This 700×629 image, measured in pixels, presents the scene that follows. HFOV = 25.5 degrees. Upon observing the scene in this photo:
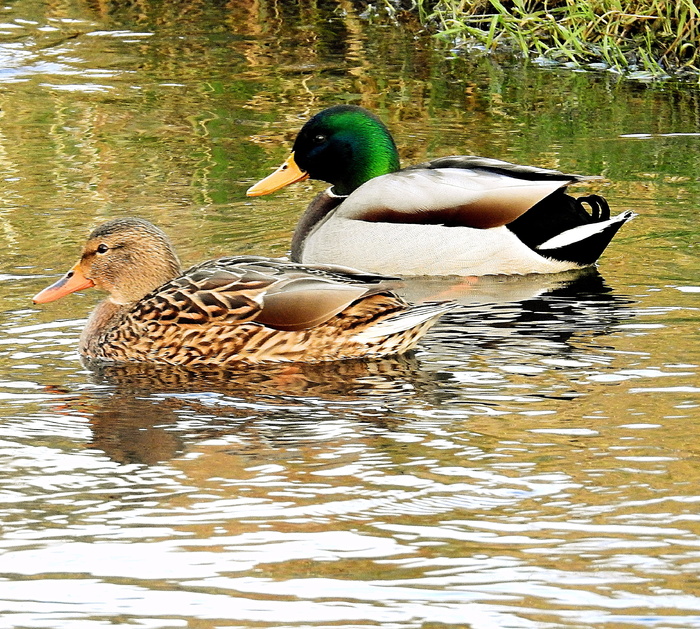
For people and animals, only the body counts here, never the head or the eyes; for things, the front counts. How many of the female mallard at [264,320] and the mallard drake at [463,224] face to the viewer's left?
2

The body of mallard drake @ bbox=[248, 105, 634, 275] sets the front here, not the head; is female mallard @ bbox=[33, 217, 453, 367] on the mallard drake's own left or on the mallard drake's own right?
on the mallard drake's own left

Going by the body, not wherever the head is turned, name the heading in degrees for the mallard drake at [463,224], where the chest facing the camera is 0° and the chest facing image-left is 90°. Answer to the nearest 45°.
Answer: approximately 90°

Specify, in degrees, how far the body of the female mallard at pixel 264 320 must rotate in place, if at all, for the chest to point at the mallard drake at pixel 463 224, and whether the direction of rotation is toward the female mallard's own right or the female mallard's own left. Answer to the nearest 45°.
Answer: approximately 135° to the female mallard's own right

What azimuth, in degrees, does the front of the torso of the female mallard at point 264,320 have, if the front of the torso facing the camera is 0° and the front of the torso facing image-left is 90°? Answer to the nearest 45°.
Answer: approximately 90°
